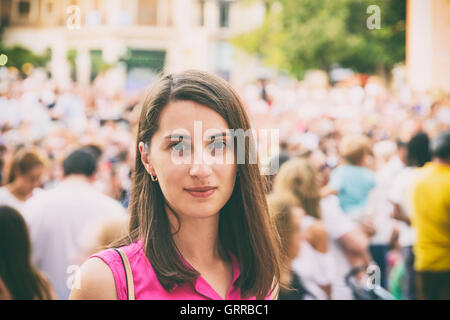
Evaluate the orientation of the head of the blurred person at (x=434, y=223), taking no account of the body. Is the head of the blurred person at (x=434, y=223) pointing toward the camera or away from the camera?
away from the camera

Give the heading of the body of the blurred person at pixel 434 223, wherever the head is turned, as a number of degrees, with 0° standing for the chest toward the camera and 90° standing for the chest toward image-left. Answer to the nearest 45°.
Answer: approximately 180°

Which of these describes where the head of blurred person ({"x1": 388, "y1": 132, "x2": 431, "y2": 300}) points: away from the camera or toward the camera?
away from the camera

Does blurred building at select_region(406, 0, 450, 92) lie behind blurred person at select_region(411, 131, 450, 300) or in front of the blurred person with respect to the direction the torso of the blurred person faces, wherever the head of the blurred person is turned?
in front

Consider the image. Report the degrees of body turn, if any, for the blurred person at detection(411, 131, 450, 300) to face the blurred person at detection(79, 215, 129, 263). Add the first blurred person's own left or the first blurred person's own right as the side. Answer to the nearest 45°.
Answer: approximately 135° to the first blurred person's own left

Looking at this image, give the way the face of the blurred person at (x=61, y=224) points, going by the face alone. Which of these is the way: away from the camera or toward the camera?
away from the camera

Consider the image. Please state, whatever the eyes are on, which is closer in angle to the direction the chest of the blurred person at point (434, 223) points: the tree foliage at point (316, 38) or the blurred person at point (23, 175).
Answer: the tree foliage

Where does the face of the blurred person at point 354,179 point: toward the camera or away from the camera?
away from the camera

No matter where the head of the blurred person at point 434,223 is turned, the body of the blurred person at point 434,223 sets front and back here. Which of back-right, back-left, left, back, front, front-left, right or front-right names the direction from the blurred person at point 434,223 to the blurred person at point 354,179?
front-left
